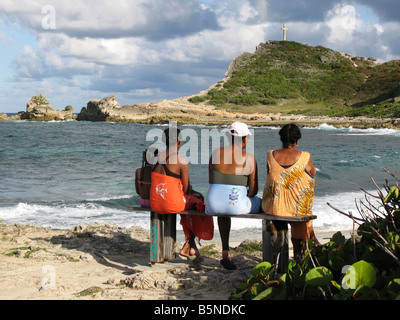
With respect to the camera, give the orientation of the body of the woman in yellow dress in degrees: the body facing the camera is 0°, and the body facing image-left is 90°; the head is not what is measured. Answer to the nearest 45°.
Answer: approximately 180°

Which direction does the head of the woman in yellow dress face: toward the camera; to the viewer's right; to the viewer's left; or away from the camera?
away from the camera

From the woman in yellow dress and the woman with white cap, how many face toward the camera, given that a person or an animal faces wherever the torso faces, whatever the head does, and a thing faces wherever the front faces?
0

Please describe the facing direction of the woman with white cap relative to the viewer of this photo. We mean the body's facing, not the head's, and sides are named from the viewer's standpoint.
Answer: facing away from the viewer and to the right of the viewer

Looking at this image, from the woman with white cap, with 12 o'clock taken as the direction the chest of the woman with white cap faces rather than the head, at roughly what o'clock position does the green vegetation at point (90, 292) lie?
The green vegetation is roughly at 7 o'clock from the woman with white cap.

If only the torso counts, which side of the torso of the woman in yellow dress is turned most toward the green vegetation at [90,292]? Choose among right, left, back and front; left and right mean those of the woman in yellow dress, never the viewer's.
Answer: left
